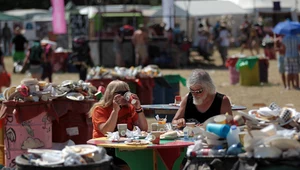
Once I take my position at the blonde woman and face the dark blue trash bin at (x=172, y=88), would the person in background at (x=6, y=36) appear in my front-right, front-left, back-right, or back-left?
front-left

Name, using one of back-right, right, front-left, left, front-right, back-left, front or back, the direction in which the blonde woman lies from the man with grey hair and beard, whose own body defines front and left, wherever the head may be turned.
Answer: front-right

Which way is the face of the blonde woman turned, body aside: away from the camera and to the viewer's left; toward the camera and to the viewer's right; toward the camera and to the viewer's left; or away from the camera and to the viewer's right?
toward the camera and to the viewer's right

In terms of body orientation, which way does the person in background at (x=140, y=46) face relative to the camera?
away from the camera

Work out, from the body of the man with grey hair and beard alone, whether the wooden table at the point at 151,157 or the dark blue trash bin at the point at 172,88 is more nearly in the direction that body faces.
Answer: the wooden table

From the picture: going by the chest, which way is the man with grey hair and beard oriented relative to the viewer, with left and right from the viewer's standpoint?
facing the viewer and to the left of the viewer

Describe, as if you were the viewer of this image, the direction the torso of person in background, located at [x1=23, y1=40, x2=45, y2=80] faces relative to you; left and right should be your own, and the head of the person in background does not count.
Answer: facing away from the viewer

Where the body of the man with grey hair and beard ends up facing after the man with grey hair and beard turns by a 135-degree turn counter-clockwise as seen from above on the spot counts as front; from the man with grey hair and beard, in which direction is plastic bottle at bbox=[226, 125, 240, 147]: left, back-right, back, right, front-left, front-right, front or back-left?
right

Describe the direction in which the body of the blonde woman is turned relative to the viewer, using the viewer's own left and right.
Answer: facing the viewer and to the right of the viewer
